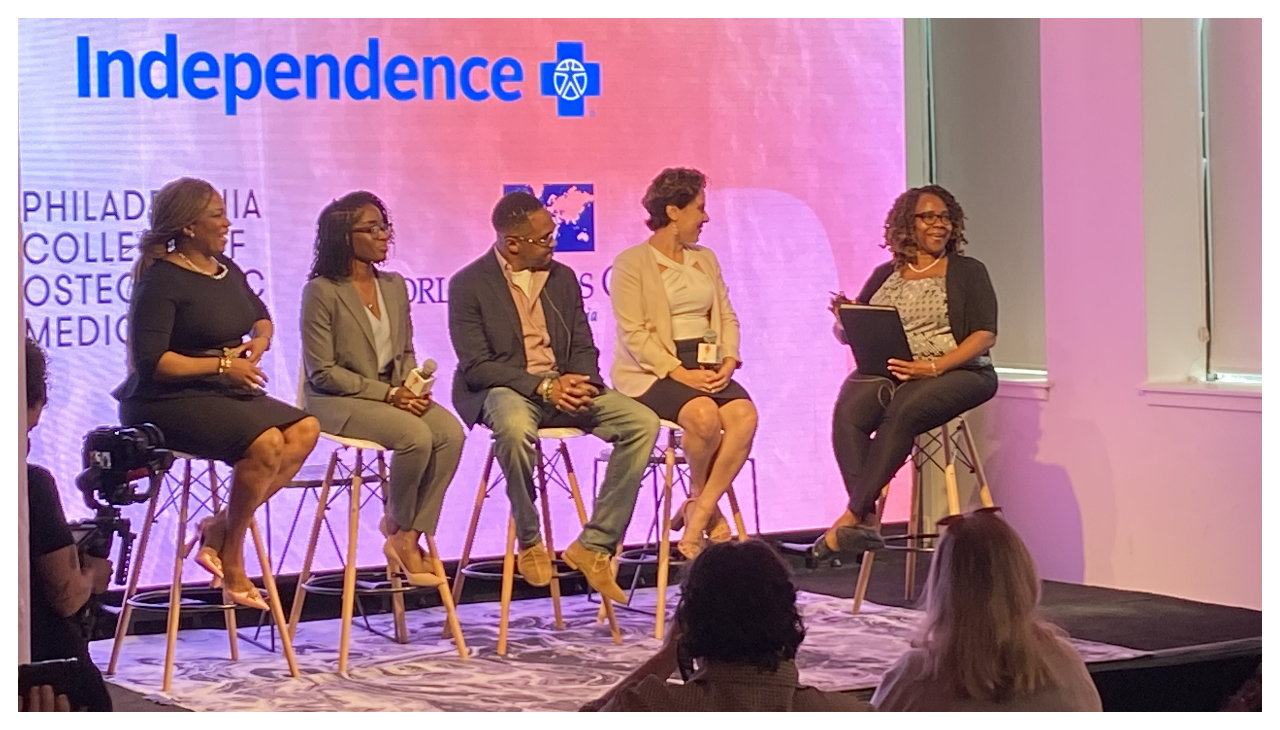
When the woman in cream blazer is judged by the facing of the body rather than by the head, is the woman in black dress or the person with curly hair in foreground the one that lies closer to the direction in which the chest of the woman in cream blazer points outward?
the person with curly hair in foreground

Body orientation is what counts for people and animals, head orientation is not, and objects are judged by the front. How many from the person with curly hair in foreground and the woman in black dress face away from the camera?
1

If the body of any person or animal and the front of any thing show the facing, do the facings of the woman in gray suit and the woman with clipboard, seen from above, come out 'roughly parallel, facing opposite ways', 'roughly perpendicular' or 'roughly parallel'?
roughly perpendicular

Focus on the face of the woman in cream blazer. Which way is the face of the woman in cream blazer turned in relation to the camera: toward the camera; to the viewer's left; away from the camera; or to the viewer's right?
to the viewer's right

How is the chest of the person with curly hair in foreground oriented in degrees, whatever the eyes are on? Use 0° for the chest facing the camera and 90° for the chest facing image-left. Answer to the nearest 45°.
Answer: approximately 180°

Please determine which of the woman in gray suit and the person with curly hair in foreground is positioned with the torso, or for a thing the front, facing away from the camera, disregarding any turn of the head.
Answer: the person with curly hair in foreground

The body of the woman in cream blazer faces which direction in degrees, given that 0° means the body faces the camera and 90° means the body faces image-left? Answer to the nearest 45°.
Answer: approximately 315°

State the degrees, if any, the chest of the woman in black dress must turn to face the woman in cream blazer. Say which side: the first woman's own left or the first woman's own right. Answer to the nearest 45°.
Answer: approximately 45° to the first woman's own left

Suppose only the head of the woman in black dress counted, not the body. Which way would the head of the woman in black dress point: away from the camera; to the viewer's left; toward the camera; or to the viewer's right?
to the viewer's right

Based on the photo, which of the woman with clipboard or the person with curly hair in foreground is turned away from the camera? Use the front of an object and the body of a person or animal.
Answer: the person with curly hair in foreground

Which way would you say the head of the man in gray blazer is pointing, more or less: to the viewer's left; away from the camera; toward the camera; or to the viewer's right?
to the viewer's right

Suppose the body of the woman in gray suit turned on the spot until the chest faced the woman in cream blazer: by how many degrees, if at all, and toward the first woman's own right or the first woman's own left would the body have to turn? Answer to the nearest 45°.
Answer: approximately 45° to the first woman's own left

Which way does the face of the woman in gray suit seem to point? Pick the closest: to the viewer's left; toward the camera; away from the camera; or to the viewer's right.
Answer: to the viewer's right
